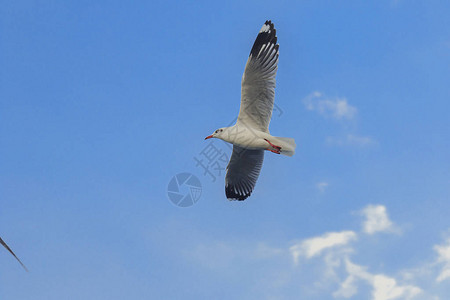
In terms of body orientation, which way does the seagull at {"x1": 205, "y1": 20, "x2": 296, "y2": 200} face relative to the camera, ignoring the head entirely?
to the viewer's left
